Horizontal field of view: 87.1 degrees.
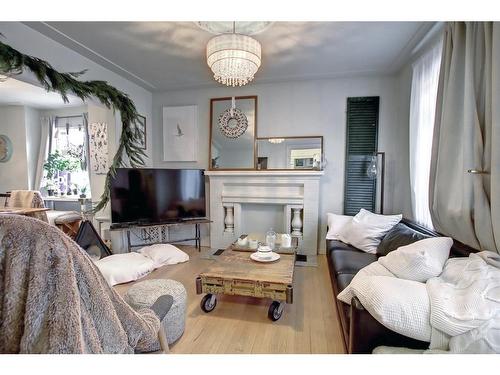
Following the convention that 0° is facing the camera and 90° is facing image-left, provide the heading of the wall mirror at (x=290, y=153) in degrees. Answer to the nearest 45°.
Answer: approximately 0°

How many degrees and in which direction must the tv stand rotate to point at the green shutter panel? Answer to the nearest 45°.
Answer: approximately 45° to its left

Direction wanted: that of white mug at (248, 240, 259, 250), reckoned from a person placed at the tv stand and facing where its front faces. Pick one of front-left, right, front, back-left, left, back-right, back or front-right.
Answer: front-left

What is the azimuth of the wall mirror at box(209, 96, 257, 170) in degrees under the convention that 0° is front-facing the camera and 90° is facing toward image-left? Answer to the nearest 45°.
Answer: approximately 0°

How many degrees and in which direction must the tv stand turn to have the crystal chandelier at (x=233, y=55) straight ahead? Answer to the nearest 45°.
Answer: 0° — it already faces it

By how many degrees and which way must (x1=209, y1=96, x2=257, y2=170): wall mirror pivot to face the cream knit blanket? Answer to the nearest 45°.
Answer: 0° — it already faces it

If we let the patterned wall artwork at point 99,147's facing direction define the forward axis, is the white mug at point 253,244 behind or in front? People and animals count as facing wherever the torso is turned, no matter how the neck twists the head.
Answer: in front

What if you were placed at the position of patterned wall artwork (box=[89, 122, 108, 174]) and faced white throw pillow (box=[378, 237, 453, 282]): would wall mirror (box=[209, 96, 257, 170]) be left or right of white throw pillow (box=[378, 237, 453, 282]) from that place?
left
